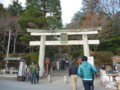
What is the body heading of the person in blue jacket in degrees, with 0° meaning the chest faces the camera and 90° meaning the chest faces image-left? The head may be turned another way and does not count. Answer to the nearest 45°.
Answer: approximately 180°

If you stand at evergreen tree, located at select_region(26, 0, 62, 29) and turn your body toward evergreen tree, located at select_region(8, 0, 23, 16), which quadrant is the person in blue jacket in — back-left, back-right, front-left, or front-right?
back-left

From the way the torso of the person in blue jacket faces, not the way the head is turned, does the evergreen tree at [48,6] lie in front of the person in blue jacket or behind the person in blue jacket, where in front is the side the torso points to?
in front

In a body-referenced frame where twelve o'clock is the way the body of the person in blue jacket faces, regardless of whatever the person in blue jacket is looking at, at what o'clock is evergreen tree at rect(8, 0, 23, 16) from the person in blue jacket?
The evergreen tree is roughly at 11 o'clock from the person in blue jacket.
